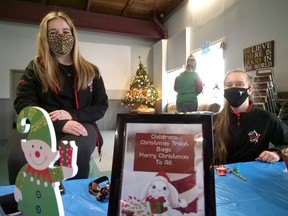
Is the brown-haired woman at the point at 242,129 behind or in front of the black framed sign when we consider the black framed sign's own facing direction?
behind

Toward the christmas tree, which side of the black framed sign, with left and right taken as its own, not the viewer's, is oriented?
back

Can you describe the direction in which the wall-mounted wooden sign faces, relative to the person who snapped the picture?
facing the viewer and to the left of the viewer

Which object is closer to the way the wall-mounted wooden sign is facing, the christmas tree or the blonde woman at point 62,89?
the blonde woman

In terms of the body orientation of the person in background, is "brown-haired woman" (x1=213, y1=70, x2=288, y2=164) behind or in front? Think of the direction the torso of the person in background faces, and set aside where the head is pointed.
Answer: behind

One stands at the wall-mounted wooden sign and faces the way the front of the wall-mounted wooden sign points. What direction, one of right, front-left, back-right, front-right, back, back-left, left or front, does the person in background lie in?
front-right

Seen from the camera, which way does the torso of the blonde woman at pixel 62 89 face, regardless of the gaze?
toward the camera

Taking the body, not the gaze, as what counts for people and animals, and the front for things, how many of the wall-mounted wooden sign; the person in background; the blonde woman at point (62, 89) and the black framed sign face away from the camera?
1

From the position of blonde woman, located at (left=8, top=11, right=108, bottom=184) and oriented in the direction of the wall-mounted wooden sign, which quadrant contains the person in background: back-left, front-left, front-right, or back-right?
front-left

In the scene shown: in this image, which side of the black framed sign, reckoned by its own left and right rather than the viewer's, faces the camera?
front

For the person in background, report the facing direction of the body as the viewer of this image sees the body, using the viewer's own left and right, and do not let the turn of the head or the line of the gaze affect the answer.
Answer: facing away from the viewer

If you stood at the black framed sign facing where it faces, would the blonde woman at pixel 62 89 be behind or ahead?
behind

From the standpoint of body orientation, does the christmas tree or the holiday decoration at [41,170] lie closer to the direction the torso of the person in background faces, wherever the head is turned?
the christmas tree

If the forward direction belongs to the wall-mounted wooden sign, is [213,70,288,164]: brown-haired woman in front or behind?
in front

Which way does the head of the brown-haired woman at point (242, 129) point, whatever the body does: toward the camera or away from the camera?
toward the camera

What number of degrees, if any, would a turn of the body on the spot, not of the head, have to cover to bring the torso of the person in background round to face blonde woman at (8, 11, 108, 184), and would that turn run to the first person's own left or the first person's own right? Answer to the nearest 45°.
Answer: approximately 180°

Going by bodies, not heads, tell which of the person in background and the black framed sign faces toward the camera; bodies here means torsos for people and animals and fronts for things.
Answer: the black framed sign

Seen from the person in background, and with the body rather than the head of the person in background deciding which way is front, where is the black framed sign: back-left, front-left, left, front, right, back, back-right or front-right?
back

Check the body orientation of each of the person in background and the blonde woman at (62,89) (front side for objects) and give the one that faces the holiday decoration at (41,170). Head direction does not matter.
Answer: the blonde woman
